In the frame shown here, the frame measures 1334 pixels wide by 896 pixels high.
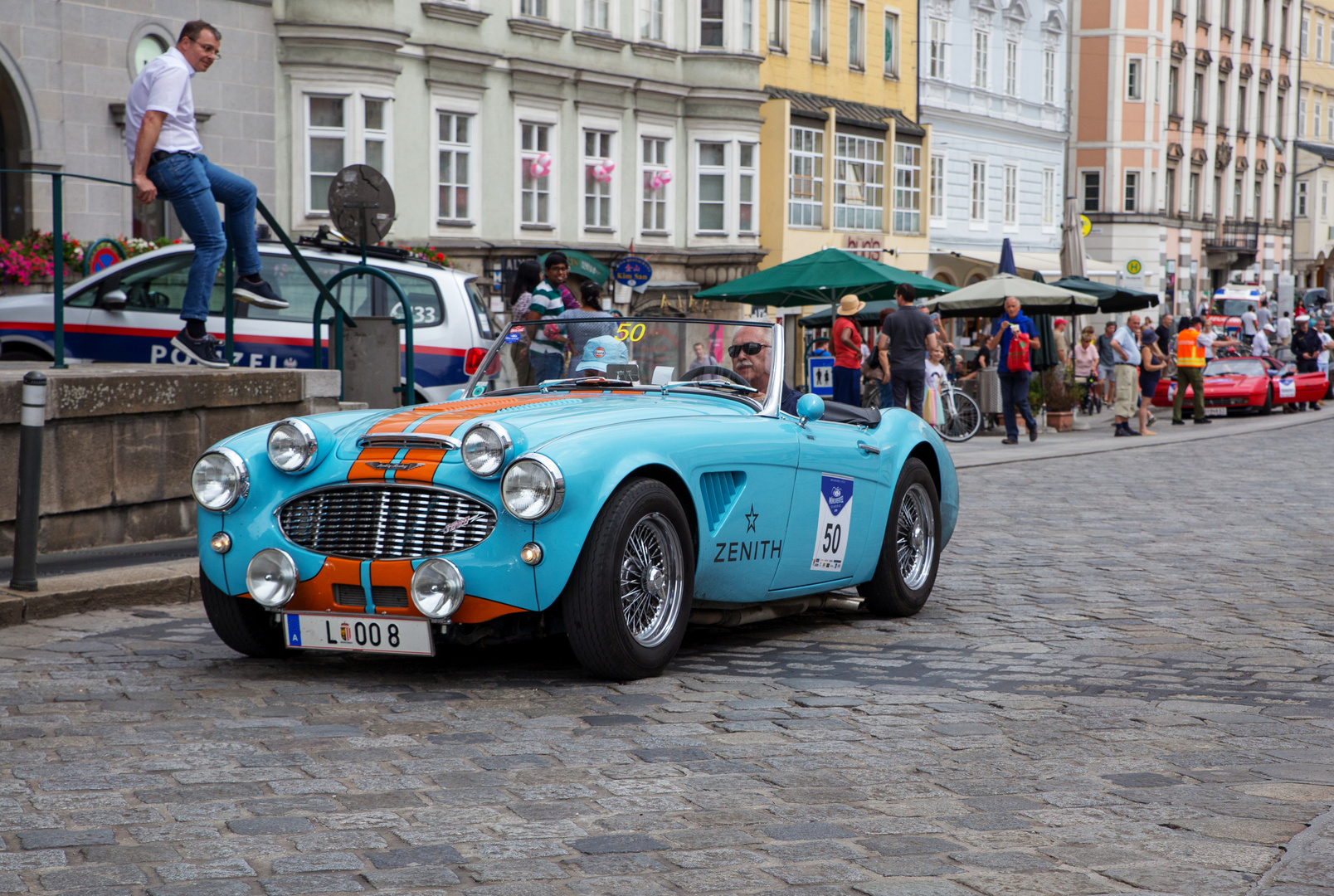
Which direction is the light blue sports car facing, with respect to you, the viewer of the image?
facing the viewer and to the left of the viewer

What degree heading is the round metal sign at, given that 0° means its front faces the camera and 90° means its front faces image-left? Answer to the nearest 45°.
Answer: approximately 180°

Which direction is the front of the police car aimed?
to the viewer's left

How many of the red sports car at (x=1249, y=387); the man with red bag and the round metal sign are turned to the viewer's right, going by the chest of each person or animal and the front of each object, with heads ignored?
0

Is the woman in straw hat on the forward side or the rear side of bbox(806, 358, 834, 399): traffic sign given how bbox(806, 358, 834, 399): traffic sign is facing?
on the forward side

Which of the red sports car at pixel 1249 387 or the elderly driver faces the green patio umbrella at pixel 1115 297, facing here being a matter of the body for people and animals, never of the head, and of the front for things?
the red sports car
